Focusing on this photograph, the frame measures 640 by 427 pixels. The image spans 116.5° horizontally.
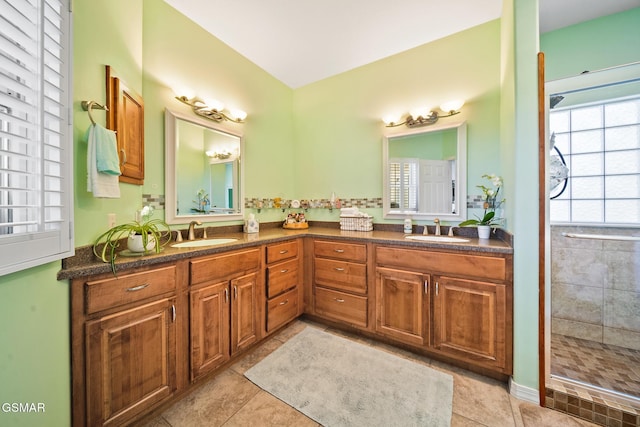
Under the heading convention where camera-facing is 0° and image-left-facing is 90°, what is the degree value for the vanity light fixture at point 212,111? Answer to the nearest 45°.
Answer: approximately 315°

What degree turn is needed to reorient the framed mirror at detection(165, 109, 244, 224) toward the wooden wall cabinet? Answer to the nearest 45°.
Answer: approximately 90° to its right

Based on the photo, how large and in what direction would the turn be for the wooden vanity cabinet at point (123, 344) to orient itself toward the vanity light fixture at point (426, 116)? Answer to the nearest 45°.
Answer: approximately 45° to its left

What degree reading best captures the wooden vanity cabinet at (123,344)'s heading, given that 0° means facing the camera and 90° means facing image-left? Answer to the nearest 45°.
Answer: approximately 315°

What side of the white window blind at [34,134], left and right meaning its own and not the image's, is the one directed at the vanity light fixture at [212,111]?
left

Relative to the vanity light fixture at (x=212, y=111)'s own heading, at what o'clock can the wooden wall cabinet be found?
The wooden wall cabinet is roughly at 3 o'clock from the vanity light fixture.

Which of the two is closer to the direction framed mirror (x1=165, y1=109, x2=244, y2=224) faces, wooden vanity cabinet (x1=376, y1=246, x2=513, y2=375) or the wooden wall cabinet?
the wooden vanity cabinet

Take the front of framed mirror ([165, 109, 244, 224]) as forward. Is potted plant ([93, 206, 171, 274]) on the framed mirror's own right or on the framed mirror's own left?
on the framed mirror's own right
